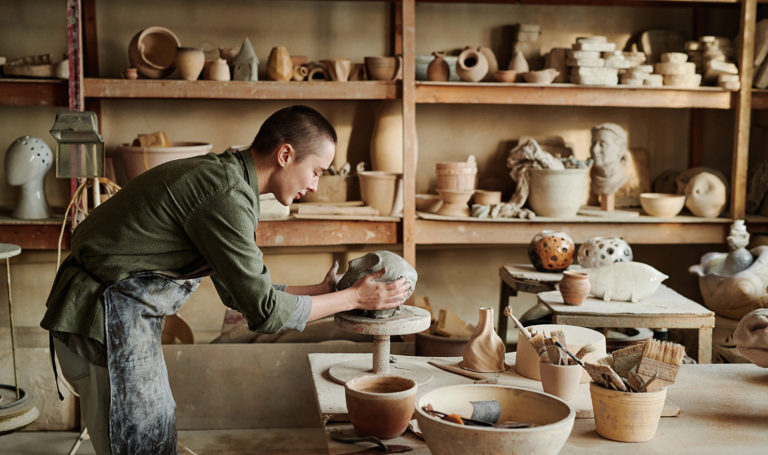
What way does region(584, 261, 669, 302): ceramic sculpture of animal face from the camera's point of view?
to the viewer's right

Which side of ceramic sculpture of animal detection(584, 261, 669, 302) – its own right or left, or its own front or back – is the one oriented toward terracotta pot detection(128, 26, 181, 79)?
back

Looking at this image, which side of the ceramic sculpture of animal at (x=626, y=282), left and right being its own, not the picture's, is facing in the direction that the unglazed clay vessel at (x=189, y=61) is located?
back

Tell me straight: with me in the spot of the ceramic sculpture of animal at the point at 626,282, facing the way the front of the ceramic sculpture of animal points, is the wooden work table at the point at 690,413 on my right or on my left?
on my right

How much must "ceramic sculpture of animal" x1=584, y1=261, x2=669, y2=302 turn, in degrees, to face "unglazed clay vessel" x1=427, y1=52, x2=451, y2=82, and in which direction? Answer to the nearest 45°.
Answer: approximately 135° to its left

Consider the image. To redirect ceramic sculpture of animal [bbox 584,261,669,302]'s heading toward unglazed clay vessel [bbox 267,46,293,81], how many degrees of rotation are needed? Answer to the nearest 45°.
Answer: approximately 180°

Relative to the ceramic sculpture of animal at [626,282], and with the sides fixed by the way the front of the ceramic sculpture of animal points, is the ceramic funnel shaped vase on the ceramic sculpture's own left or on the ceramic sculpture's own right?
on the ceramic sculpture's own right

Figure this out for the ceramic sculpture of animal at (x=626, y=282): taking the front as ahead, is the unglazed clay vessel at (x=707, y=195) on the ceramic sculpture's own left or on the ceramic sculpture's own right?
on the ceramic sculpture's own left

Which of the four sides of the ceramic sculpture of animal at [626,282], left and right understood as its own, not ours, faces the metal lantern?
back

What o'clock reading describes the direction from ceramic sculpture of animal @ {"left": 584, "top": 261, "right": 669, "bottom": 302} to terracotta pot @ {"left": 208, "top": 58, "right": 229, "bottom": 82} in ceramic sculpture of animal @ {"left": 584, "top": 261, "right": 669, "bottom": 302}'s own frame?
The terracotta pot is roughly at 6 o'clock from the ceramic sculpture of animal.

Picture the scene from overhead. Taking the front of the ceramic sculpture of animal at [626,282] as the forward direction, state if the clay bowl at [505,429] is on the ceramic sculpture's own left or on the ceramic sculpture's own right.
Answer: on the ceramic sculpture's own right
